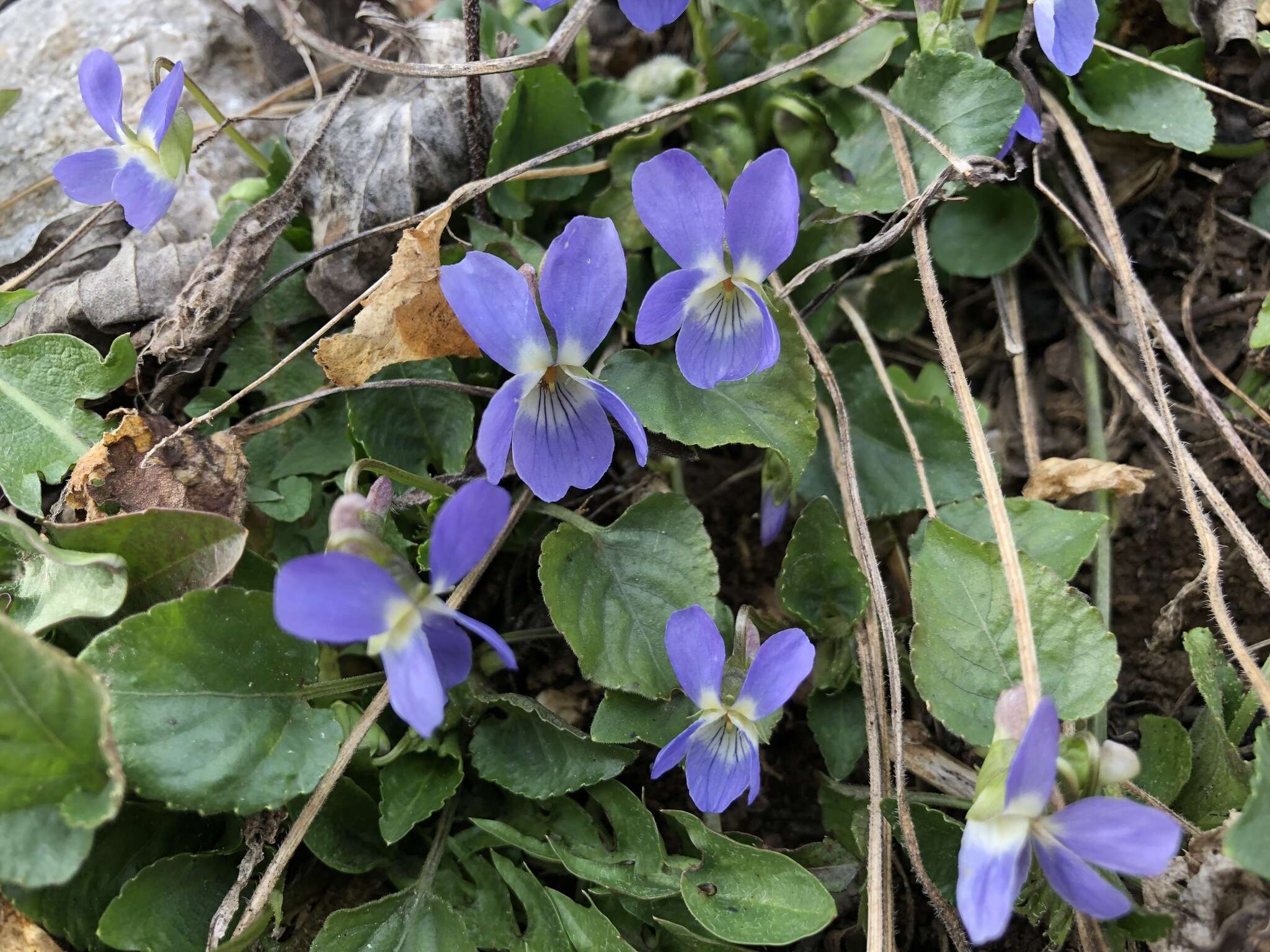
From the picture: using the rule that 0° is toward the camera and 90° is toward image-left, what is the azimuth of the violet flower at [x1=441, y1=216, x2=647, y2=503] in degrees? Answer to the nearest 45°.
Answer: approximately 0°

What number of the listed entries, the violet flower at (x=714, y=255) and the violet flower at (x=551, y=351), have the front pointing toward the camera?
2

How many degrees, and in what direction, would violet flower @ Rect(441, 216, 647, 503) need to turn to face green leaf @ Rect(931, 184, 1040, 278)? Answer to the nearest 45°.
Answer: approximately 135° to its left

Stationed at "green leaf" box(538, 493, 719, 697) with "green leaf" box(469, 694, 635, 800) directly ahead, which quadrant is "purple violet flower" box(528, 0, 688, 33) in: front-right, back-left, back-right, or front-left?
back-right
